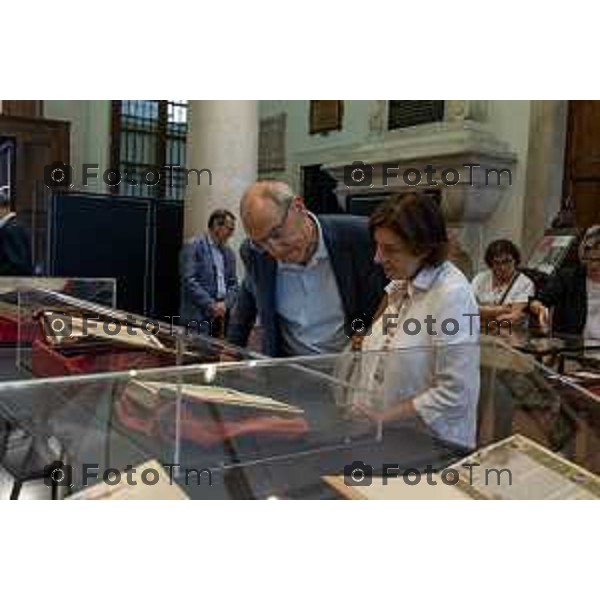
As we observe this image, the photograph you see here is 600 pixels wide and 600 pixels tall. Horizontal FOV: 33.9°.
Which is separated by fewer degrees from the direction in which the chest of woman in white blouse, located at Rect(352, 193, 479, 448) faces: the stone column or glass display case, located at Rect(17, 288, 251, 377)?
the glass display case

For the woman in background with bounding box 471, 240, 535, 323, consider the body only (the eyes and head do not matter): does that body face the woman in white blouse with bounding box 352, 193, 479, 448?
yes

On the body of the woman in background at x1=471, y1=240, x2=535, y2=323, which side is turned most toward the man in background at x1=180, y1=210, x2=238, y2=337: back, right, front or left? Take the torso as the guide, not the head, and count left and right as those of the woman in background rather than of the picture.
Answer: right

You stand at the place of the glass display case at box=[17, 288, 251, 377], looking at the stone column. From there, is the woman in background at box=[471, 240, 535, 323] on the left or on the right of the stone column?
right

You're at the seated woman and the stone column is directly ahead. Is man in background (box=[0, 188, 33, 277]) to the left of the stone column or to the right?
left
